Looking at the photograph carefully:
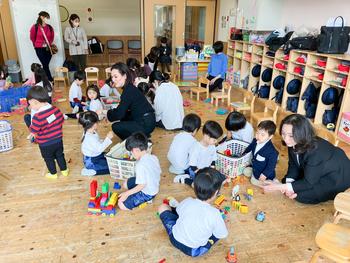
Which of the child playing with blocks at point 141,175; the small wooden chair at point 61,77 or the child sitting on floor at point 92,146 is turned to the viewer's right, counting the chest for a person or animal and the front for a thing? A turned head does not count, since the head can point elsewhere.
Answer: the child sitting on floor

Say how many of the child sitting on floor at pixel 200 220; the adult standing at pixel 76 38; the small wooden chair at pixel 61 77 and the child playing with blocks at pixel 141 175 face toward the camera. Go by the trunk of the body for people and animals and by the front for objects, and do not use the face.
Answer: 2

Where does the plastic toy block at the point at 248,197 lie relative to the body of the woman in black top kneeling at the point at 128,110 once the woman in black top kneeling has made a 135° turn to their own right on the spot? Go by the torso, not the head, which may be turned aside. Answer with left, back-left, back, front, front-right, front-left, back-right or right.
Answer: right

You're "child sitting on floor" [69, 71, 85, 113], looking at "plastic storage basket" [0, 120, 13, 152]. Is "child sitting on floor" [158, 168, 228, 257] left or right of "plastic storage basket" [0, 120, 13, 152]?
left

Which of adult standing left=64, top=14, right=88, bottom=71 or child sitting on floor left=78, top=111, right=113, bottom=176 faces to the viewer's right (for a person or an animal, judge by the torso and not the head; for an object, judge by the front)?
the child sitting on floor

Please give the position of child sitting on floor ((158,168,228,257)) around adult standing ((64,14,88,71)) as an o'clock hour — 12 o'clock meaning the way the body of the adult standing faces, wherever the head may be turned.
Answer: The child sitting on floor is roughly at 12 o'clock from the adult standing.

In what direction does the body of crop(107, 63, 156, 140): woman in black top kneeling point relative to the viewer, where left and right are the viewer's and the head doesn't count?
facing to the left of the viewer
